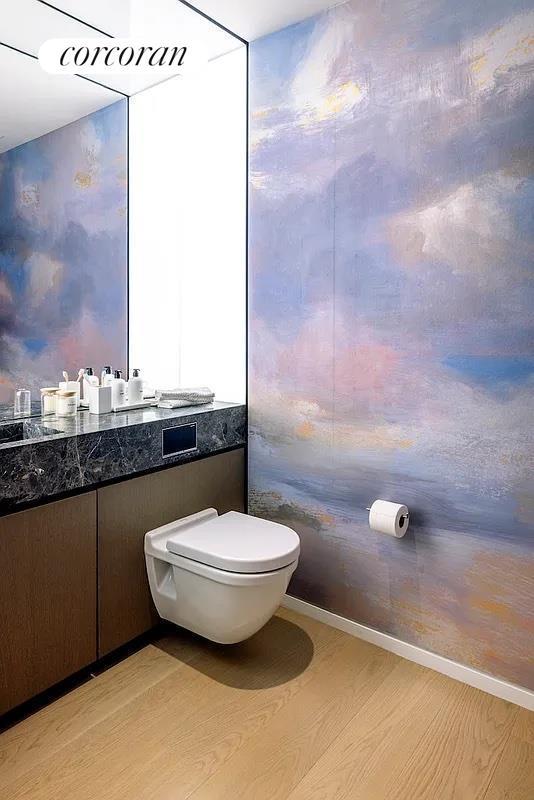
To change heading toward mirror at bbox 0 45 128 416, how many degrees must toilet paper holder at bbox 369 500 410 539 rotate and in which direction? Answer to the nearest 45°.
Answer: approximately 45° to its right

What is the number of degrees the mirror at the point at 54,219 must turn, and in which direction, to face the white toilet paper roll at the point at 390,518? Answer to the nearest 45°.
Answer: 0° — it already faces it

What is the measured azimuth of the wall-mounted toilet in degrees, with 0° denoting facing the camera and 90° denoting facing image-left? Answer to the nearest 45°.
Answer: approximately 315°

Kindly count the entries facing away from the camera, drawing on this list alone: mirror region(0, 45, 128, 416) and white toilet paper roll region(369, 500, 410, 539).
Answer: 0

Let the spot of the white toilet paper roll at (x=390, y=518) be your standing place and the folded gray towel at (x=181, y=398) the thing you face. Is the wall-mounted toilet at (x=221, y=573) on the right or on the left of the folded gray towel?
left

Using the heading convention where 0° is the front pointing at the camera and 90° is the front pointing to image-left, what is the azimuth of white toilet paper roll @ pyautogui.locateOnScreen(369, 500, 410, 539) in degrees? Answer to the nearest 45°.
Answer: approximately 45°

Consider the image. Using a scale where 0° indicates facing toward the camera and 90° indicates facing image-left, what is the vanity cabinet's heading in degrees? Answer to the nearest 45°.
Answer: approximately 315°

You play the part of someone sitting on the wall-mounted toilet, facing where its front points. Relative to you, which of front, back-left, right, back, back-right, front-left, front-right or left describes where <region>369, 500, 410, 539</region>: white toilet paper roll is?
front-left
